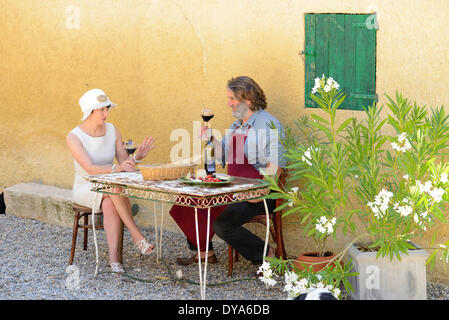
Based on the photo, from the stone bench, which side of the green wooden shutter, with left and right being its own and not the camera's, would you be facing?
right

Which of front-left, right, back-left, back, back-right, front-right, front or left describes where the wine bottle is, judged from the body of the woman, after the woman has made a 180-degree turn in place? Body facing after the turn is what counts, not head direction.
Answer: back

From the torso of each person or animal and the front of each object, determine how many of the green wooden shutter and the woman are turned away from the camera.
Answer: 0

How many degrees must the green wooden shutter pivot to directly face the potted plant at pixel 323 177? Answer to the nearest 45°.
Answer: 0° — it already faces it

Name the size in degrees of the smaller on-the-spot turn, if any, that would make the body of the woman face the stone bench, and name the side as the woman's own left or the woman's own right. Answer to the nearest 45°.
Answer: approximately 135° to the woman's own left

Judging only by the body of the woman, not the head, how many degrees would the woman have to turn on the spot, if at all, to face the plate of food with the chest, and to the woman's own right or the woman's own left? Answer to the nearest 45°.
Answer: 0° — they already face it

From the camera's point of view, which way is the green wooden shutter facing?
toward the camera

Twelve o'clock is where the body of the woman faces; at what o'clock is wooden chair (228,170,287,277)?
The wooden chair is roughly at 11 o'clock from the woman.

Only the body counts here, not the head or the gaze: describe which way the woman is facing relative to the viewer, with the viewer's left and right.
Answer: facing the viewer and to the right of the viewer

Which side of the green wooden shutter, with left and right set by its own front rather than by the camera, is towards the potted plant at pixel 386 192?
front

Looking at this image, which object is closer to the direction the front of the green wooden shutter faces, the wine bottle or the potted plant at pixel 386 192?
the potted plant

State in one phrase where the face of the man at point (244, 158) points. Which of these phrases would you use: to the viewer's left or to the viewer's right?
to the viewer's left

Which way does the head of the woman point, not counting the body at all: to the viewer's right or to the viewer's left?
to the viewer's right
